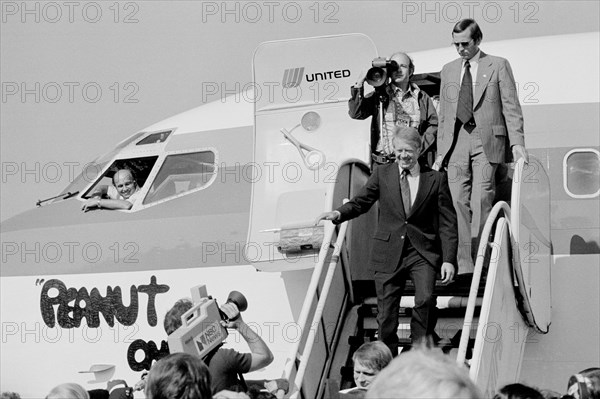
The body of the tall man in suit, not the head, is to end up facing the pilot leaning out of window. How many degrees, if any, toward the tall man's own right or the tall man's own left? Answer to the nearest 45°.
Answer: approximately 45° to the tall man's own right

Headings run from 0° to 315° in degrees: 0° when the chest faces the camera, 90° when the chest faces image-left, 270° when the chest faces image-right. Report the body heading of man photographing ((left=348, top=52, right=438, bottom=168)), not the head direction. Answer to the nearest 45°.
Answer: approximately 45°

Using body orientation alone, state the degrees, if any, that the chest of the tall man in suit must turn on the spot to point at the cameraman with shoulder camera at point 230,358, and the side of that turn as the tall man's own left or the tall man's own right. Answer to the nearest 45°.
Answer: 0° — they already face them

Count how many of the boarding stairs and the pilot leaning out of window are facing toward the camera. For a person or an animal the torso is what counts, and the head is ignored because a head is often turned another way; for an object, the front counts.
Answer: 2

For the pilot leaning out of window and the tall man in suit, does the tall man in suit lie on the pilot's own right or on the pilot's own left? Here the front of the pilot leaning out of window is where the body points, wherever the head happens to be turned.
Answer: on the pilot's own left

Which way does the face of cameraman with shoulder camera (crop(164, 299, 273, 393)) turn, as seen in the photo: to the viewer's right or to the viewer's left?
to the viewer's right
